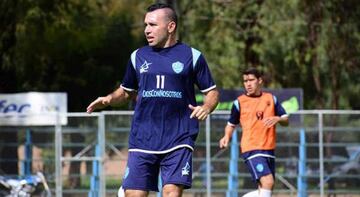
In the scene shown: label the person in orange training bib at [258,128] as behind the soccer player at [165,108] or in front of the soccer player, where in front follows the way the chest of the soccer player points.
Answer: behind

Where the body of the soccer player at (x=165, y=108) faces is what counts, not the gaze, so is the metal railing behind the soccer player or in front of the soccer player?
behind

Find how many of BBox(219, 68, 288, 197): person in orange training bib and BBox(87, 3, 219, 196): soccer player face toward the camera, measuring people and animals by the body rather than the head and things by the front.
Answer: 2

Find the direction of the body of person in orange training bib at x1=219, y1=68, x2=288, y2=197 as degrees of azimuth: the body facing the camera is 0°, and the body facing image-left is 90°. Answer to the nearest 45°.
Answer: approximately 0°

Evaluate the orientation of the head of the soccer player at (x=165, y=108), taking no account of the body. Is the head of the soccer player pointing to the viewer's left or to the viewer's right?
to the viewer's left

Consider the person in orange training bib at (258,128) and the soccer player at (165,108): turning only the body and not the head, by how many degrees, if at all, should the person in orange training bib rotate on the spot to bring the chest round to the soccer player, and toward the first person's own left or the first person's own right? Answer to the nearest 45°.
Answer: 0° — they already face them

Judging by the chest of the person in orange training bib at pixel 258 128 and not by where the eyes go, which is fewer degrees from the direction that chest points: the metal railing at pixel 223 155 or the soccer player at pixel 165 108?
the soccer player

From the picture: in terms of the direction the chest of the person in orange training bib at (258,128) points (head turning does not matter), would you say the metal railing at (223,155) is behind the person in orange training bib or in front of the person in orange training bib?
behind

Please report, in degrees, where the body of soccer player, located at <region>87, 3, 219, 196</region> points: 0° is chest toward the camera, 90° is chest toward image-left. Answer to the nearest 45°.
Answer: approximately 0°

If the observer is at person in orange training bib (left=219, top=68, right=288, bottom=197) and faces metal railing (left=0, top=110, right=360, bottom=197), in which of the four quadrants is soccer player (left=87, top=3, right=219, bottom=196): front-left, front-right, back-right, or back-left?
back-left
